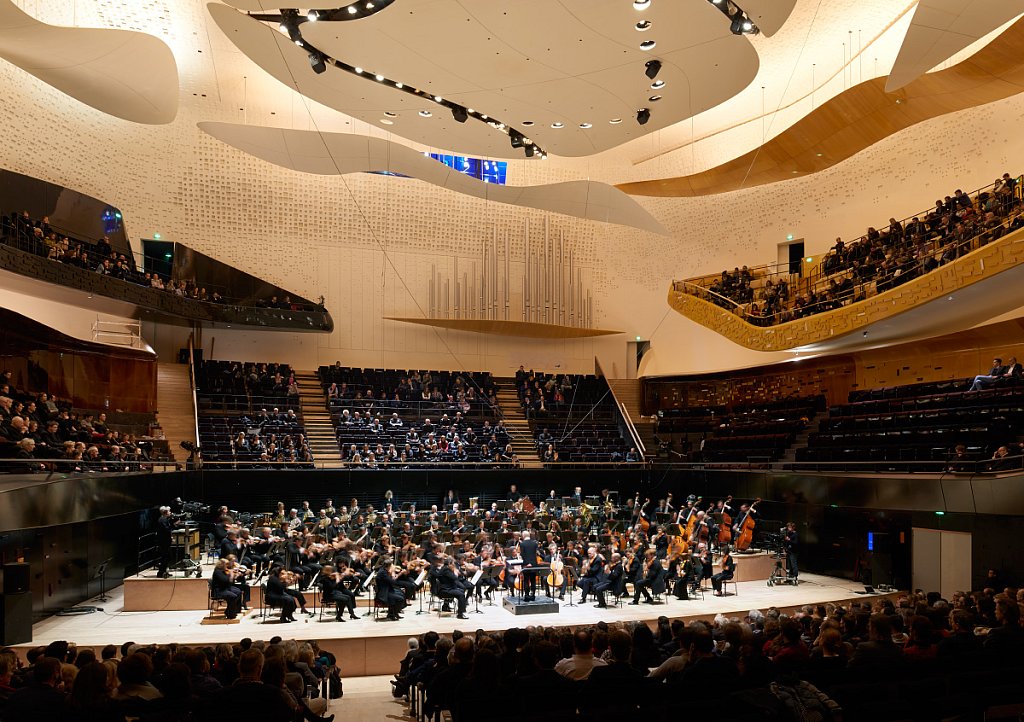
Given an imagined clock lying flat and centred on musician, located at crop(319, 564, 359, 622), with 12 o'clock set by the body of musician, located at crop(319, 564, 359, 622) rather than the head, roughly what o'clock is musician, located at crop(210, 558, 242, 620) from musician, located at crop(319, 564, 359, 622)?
musician, located at crop(210, 558, 242, 620) is roughly at 6 o'clock from musician, located at crop(319, 564, 359, 622).

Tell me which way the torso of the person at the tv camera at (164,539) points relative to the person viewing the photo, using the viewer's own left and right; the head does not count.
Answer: facing to the right of the viewer

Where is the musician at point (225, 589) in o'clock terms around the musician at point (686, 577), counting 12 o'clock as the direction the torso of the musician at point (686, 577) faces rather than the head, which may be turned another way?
the musician at point (225, 589) is roughly at 11 o'clock from the musician at point (686, 577).

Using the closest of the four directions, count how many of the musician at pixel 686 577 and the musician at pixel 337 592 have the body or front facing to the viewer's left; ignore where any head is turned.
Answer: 1

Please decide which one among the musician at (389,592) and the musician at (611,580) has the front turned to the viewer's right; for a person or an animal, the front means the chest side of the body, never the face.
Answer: the musician at (389,592)

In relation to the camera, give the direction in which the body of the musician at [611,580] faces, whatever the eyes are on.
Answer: to the viewer's left

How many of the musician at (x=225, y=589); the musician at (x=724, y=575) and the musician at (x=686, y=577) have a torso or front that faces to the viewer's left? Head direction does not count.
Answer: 2

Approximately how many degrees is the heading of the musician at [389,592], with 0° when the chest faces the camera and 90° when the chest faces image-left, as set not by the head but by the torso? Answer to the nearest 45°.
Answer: approximately 270°

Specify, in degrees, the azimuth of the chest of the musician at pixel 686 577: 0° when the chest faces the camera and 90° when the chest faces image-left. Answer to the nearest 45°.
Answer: approximately 90°

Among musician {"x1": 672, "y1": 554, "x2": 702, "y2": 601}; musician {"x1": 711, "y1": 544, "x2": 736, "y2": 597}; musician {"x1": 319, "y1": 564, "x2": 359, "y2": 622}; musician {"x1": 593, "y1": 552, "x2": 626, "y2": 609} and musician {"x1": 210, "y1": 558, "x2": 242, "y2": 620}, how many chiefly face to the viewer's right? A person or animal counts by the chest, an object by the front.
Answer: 2

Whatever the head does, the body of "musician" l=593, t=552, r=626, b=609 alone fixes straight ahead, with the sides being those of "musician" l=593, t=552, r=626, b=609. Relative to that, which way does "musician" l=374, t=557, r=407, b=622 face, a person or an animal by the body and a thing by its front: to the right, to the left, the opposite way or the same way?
the opposite way
